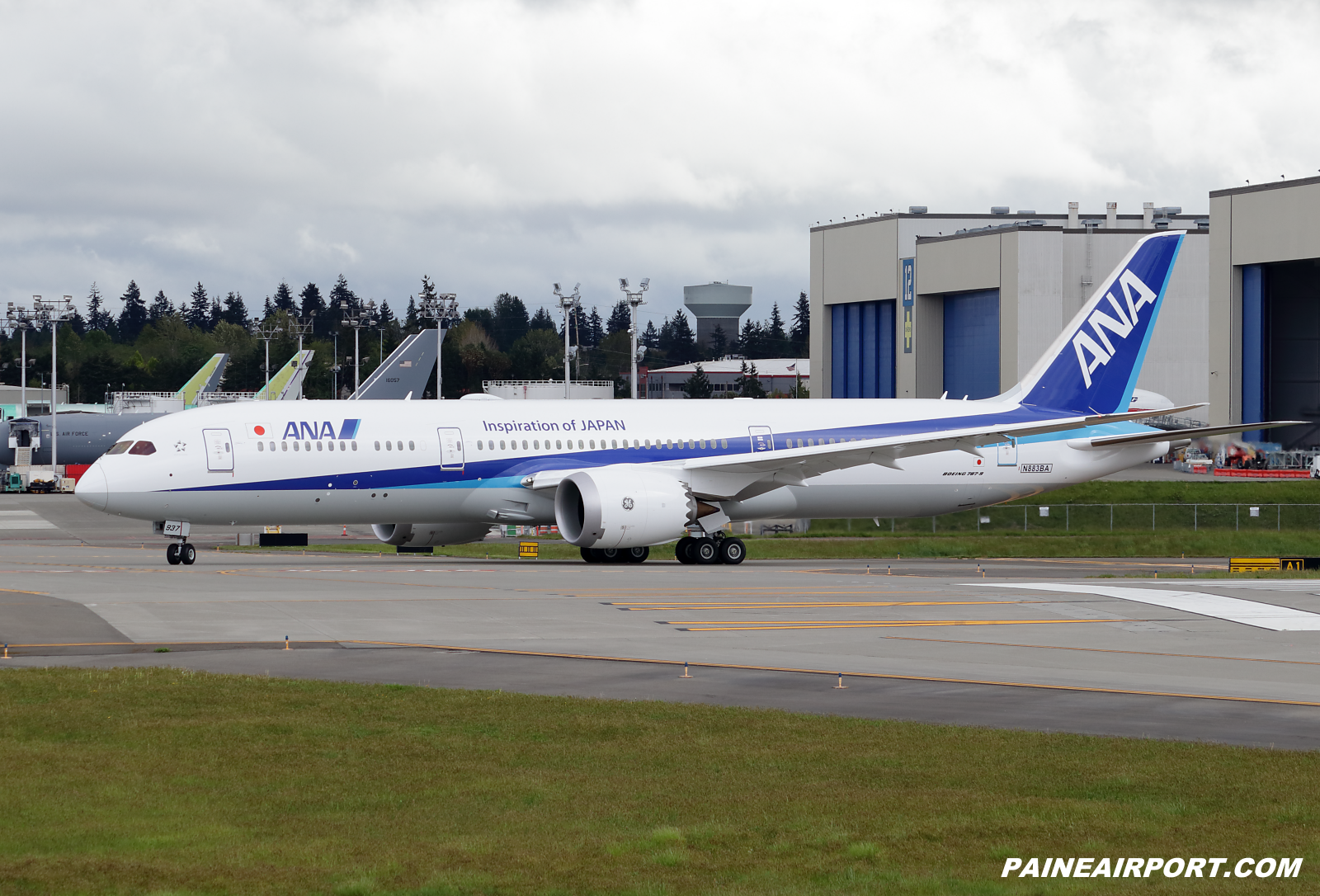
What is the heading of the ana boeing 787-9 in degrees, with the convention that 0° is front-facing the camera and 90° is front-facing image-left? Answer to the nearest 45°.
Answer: approximately 45°
